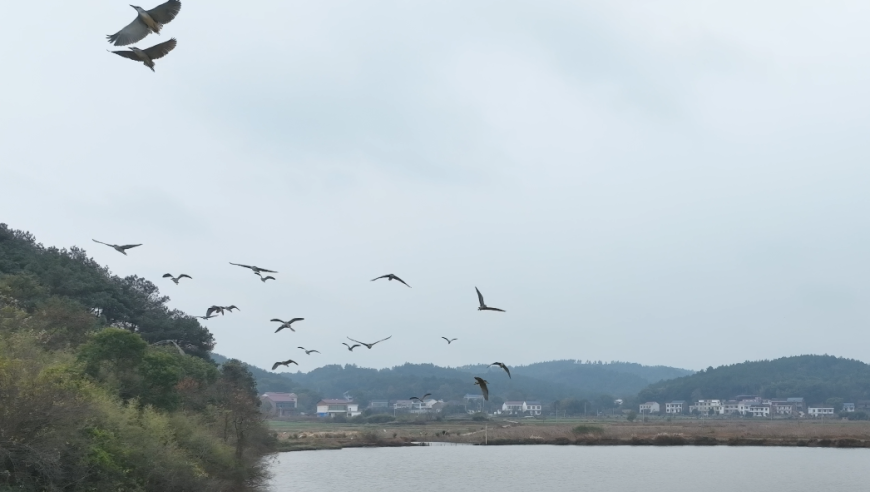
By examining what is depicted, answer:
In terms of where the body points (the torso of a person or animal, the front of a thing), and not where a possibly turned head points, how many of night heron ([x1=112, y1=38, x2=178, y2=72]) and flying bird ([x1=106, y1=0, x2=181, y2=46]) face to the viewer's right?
0

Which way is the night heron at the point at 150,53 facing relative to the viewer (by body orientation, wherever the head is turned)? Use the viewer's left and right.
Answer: facing the viewer and to the left of the viewer

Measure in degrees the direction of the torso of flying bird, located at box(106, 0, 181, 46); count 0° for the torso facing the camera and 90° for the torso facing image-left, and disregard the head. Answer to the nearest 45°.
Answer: approximately 45°

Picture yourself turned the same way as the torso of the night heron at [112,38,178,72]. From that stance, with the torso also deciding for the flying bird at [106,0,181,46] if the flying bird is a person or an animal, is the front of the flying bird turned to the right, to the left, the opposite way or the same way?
the same way
